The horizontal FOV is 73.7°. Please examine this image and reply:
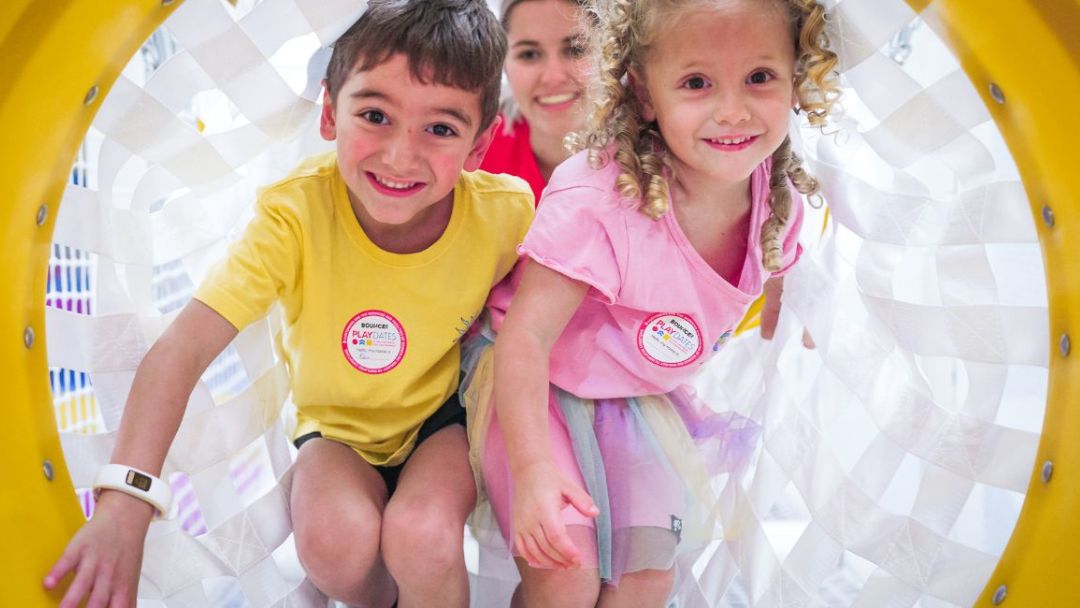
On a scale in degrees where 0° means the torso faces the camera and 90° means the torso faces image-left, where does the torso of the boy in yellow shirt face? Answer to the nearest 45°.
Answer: approximately 0°
